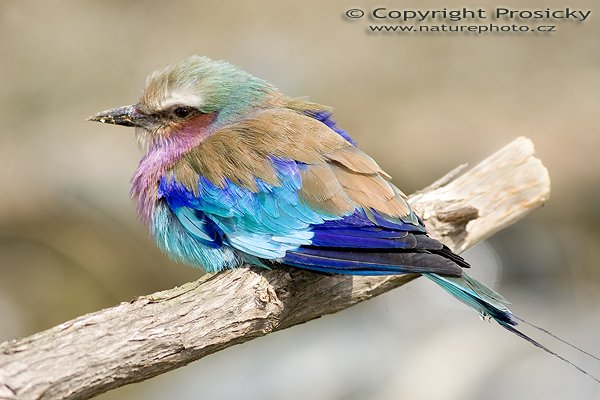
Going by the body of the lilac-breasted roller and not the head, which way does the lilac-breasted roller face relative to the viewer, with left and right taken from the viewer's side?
facing to the left of the viewer
